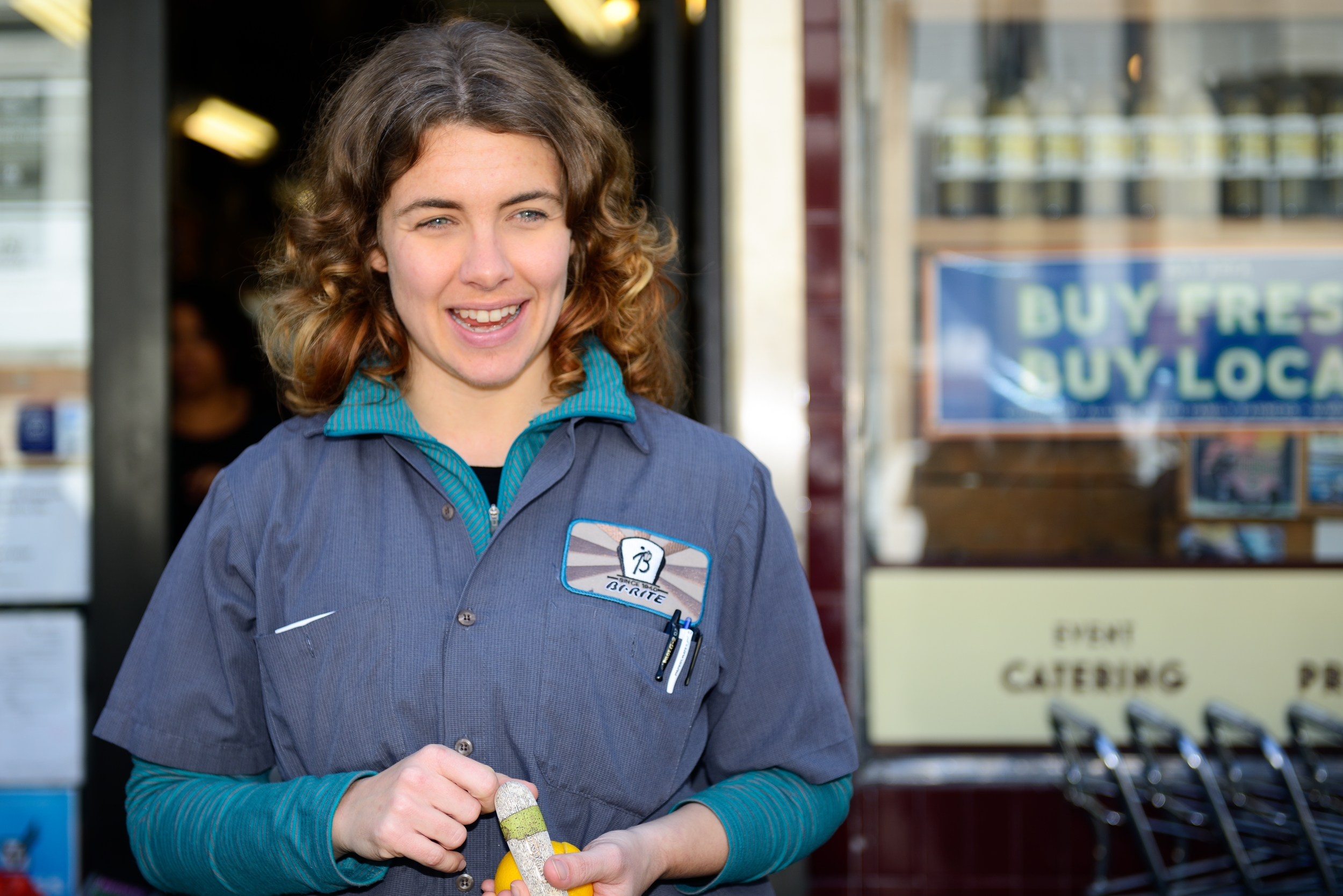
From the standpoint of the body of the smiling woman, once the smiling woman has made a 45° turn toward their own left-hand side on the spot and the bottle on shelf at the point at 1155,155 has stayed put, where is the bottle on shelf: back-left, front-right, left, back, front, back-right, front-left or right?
left

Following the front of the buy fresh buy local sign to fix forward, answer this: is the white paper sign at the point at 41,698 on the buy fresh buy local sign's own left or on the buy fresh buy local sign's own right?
on the buy fresh buy local sign's own right

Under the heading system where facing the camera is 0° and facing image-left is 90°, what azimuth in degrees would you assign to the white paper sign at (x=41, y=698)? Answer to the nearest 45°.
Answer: approximately 0°

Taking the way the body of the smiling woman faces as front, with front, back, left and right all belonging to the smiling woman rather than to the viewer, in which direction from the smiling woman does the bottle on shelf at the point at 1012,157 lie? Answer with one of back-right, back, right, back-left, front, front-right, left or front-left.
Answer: back-left
